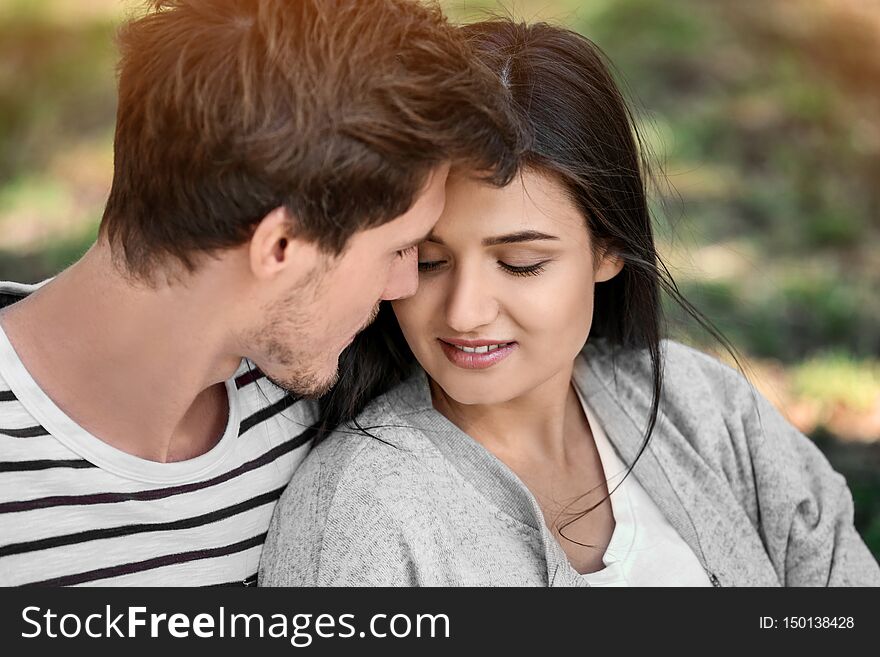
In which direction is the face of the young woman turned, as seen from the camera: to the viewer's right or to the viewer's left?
to the viewer's left

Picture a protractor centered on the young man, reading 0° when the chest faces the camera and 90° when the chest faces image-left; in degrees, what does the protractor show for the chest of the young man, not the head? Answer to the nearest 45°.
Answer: approximately 315°

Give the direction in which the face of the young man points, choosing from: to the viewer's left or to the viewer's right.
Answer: to the viewer's right

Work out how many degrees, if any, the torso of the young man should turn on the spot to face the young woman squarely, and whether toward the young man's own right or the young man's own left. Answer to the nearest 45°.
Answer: approximately 90° to the young man's own left
